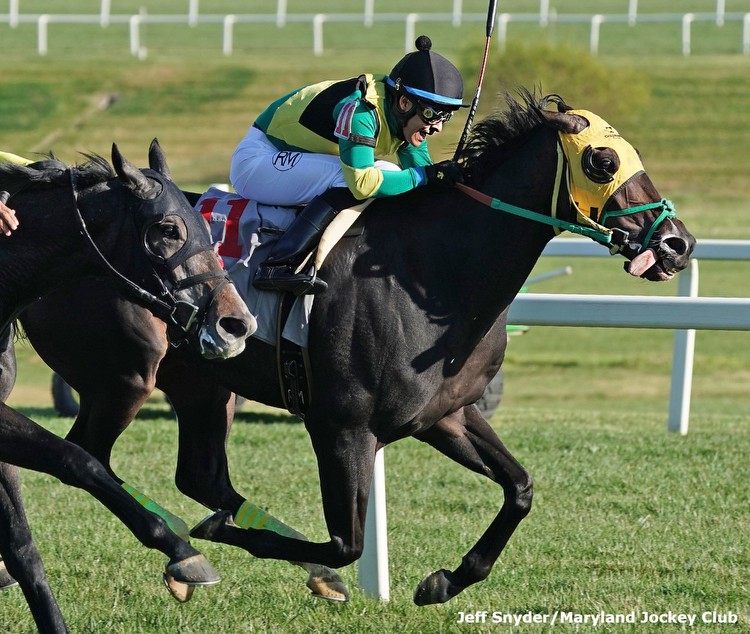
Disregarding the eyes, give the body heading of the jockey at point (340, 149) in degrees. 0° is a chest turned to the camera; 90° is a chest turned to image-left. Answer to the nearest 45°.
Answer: approximately 270°

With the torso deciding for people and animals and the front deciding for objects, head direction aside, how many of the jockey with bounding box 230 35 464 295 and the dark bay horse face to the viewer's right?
2

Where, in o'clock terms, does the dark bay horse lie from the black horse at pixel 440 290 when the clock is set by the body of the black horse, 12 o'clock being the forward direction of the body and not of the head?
The dark bay horse is roughly at 4 o'clock from the black horse.

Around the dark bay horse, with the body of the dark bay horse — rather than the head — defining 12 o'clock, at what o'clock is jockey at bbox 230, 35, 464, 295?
The jockey is roughly at 11 o'clock from the dark bay horse.

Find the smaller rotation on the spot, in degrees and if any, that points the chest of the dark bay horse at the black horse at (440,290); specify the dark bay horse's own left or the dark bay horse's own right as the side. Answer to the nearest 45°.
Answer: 0° — it already faces it

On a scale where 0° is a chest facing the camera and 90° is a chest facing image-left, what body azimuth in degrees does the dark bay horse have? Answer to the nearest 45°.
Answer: approximately 270°
